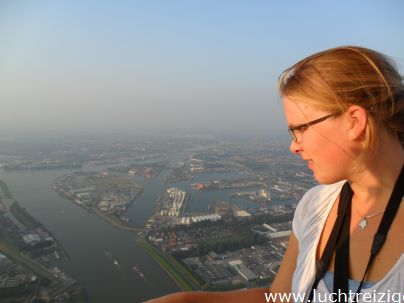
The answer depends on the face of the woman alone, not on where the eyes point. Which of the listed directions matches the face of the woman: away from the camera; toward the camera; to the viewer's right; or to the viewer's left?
to the viewer's left

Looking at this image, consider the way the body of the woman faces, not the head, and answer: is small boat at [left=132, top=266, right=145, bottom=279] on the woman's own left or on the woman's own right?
on the woman's own right

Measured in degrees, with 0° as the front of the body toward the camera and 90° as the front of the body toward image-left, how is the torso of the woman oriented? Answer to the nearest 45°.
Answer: approximately 45°
